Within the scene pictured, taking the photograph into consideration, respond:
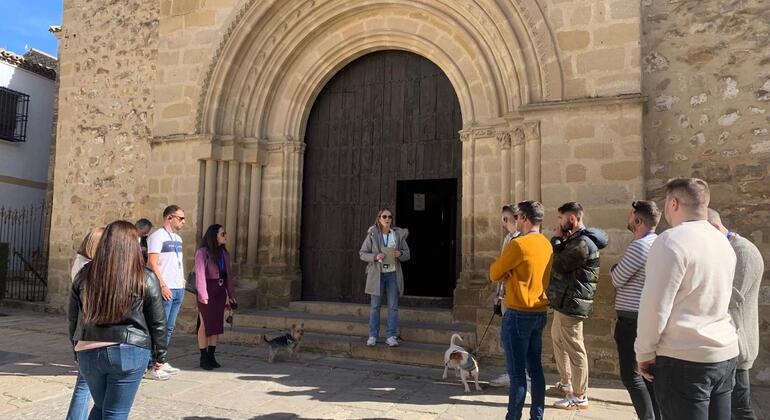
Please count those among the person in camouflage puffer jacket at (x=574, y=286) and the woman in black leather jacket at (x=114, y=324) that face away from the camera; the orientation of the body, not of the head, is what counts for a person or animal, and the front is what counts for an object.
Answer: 1

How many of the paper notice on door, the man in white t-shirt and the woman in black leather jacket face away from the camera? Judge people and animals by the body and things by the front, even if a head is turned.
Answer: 1

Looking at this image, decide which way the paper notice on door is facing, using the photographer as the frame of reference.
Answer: facing the viewer

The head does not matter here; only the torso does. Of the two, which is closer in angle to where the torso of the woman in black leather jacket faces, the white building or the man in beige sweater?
the white building

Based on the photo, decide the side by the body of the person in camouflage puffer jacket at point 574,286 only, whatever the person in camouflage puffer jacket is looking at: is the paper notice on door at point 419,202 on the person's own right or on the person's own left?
on the person's own right

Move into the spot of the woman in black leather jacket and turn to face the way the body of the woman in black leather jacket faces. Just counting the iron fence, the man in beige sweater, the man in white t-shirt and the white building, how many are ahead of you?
3

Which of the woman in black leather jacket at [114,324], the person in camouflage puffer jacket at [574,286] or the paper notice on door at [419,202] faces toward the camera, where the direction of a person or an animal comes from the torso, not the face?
the paper notice on door

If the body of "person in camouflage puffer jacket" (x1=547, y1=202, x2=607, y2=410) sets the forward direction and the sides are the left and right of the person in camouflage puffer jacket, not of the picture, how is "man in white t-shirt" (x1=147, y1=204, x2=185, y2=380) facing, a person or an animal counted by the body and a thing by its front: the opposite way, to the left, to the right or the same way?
the opposite way

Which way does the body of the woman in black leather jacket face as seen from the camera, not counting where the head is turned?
away from the camera

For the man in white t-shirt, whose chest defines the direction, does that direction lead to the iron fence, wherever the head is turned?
no

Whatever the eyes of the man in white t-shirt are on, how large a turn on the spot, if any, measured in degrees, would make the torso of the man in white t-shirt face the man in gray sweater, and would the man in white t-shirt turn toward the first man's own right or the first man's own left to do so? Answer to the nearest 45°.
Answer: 0° — they already face them

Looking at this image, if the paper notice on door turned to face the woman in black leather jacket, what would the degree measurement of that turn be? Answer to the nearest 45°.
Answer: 0° — it already faces them

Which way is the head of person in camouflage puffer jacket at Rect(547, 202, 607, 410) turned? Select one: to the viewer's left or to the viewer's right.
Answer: to the viewer's left

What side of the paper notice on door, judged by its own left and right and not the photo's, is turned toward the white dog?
front

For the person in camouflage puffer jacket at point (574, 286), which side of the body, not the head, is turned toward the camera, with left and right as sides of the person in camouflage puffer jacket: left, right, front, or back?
left

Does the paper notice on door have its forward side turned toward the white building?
no

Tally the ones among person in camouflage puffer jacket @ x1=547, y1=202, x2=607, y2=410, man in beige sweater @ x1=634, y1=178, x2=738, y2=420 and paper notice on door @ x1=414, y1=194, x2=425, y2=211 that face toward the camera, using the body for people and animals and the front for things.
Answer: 1

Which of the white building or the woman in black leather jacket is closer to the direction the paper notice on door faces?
the woman in black leather jacket

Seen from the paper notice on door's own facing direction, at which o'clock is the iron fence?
The iron fence is roughly at 4 o'clock from the paper notice on door.

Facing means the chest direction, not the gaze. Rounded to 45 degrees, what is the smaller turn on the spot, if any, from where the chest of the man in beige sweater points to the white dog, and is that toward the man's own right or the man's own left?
0° — they already face it
